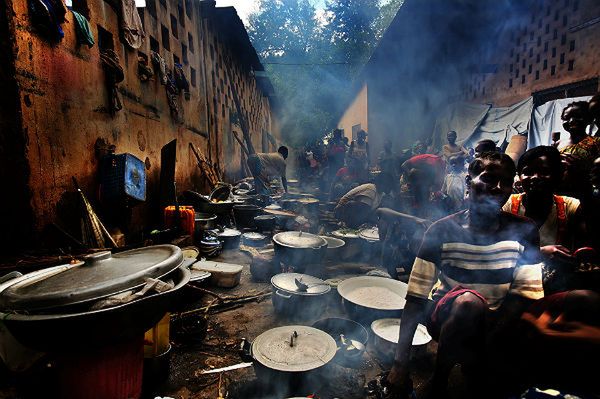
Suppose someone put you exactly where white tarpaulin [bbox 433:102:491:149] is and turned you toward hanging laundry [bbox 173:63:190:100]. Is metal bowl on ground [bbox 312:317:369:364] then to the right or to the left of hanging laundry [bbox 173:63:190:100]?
left

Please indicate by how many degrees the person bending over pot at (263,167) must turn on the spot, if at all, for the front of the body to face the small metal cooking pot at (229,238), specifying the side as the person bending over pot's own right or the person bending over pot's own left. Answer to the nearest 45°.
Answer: approximately 90° to the person bending over pot's own right

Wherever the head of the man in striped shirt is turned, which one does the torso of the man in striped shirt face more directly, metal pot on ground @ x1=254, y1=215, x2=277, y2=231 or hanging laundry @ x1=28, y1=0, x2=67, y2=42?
the hanging laundry

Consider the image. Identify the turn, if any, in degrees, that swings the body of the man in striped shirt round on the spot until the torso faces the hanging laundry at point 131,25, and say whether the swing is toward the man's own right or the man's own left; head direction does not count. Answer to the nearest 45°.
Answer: approximately 90° to the man's own right

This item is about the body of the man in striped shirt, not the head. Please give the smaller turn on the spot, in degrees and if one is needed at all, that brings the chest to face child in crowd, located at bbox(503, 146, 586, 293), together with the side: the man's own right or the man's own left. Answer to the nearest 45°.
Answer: approximately 135° to the man's own left

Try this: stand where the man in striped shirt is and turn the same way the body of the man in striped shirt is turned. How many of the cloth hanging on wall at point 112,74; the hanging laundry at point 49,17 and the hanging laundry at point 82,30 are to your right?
3

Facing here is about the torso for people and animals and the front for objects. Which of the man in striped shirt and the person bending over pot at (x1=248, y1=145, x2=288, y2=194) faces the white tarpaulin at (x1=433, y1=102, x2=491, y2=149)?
the person bending over pot

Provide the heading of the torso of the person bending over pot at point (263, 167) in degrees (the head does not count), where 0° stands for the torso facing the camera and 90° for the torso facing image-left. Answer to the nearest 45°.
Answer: approximately 270°

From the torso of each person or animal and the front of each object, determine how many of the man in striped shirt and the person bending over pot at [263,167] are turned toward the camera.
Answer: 1

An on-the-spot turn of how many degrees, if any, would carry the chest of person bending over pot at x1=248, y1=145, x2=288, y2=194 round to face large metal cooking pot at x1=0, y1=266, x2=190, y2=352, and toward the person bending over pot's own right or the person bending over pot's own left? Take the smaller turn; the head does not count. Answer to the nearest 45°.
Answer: approximately 90° to the person bending over pot's own right

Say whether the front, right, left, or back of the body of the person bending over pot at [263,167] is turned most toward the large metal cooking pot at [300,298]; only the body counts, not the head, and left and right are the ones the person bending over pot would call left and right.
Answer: right

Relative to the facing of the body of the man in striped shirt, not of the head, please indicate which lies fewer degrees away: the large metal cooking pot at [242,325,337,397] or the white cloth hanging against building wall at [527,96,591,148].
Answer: the large metal cooking pot

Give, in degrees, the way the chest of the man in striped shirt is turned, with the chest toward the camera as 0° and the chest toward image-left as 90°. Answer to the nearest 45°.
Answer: approximately 0°
